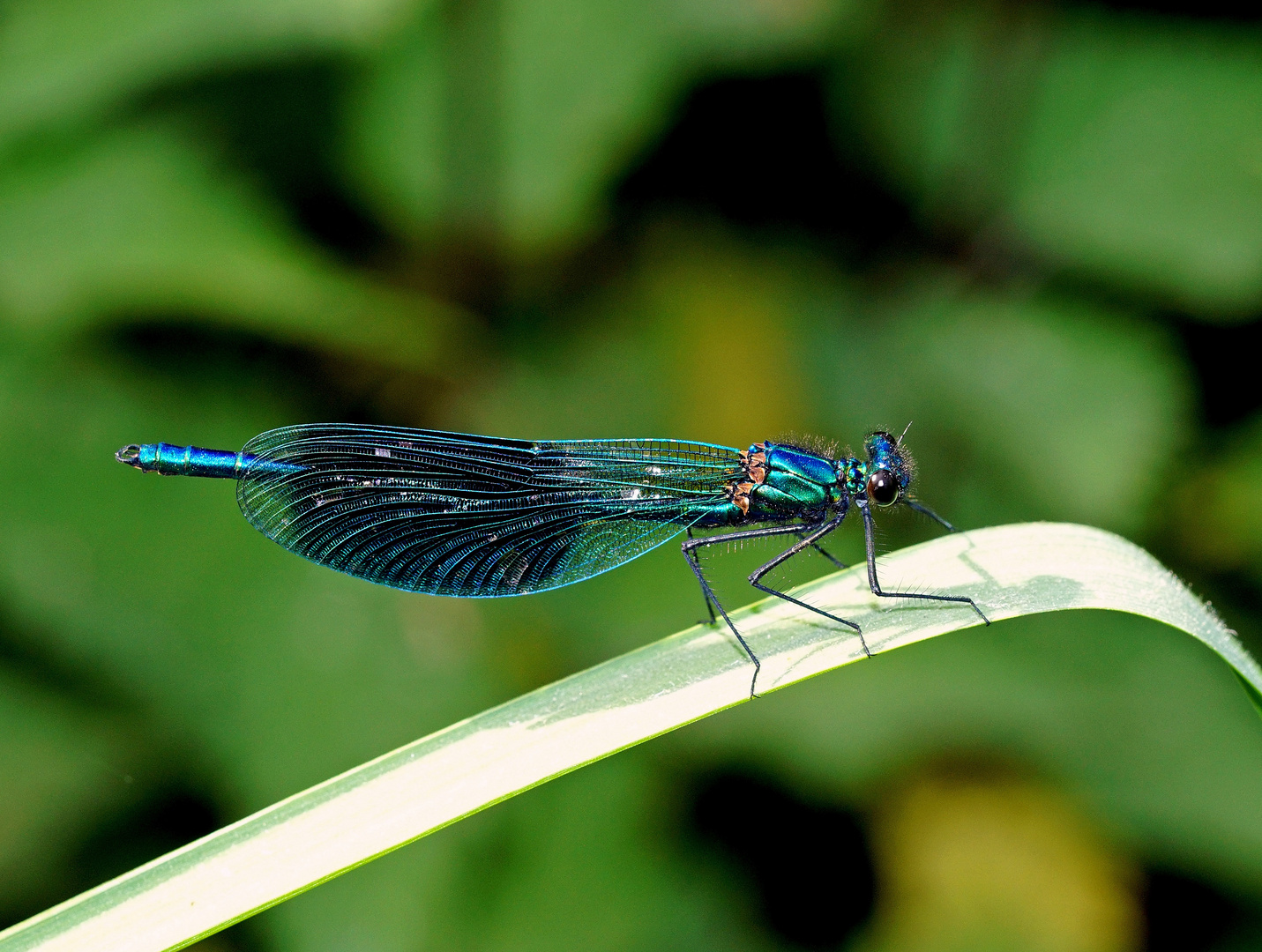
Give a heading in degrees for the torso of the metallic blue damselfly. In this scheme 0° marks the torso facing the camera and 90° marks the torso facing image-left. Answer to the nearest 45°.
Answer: approximately 270°
